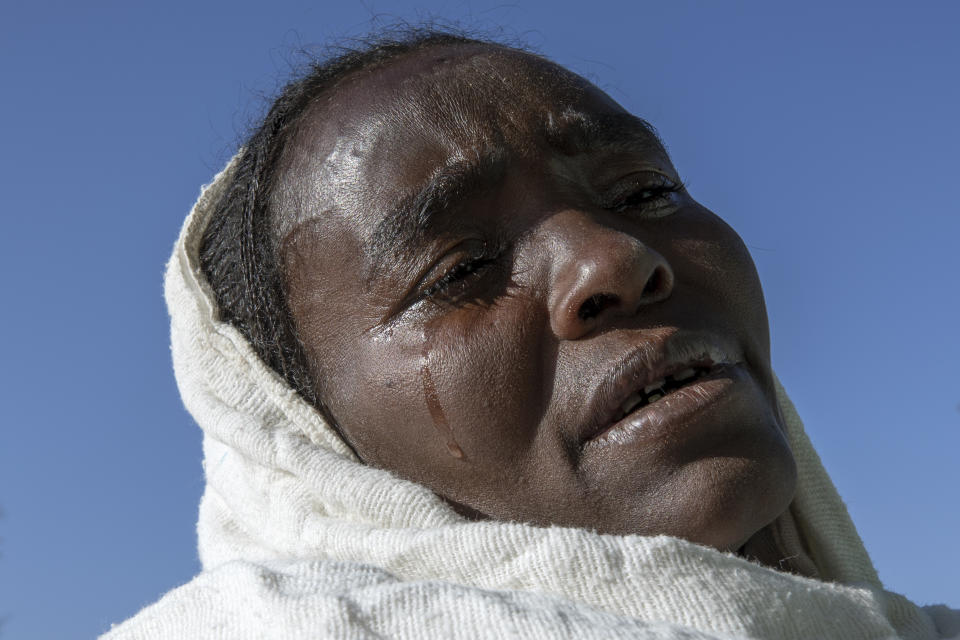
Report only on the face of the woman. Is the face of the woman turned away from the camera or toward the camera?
toward the camera
